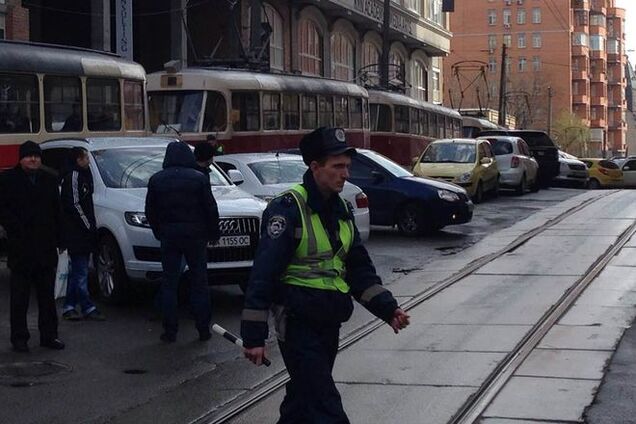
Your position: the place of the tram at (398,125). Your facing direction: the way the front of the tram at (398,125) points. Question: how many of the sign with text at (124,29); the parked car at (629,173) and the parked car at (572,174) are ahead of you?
1

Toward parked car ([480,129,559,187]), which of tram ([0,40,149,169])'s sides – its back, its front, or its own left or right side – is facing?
back

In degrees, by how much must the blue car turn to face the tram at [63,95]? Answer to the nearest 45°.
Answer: approximately 135° to its right

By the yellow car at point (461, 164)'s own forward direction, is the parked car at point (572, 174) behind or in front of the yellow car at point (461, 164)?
behind

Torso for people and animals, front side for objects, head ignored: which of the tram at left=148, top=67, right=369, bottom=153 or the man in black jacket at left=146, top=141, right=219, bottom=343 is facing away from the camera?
the man in black jacket

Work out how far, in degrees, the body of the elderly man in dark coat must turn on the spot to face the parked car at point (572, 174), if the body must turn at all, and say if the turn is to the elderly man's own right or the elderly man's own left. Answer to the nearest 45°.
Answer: approximately 135° to the elderly man's own left

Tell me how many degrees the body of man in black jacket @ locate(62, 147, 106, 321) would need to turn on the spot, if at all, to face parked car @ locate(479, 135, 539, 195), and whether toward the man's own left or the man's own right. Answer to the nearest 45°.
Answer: approximately 90° to the man's own left

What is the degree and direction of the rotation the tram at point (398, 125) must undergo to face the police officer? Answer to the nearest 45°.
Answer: approximately 45° to its left

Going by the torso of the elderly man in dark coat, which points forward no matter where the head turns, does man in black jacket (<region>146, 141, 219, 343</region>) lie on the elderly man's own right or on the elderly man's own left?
on the elderly man's own left

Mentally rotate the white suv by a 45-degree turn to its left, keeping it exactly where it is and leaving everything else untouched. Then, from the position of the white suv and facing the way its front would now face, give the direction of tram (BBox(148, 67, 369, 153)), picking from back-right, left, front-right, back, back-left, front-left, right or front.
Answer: left

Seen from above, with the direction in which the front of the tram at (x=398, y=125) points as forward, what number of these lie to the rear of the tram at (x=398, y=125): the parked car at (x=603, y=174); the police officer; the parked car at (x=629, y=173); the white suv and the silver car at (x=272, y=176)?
2

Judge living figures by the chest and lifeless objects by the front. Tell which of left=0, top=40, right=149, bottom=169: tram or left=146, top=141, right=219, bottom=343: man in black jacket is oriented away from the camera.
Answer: the man in black jacket

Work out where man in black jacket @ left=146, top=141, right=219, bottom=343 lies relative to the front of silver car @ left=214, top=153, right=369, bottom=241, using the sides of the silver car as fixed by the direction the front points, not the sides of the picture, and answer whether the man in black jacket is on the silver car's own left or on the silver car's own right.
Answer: on the silver car's own left
